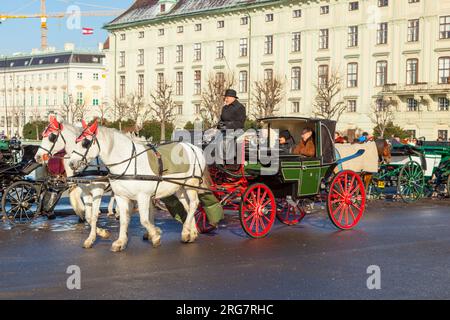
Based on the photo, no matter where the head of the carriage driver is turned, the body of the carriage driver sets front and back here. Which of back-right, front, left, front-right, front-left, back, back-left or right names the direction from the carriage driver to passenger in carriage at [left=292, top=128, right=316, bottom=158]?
back-right

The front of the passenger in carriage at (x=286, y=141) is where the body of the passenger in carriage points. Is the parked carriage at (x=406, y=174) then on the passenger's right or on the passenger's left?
on the passenger's right

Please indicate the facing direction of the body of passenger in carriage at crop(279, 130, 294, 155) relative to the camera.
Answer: to the viewer's left

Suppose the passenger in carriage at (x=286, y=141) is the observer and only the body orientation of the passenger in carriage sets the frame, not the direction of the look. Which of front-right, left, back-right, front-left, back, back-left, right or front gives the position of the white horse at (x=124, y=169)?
front-left

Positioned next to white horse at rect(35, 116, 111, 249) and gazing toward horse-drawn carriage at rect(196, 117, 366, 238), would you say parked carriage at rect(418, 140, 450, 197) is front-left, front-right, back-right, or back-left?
front-left

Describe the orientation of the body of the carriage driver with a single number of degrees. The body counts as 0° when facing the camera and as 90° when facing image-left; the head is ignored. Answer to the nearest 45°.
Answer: approximately 90°

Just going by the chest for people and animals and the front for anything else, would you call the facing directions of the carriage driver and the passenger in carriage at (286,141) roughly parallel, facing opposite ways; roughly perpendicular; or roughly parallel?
roughly parallel

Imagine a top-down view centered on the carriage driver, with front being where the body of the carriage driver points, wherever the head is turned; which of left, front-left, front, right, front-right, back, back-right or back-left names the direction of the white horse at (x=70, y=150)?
front

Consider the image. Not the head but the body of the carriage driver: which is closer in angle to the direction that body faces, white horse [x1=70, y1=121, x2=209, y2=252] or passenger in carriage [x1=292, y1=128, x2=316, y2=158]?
the white horse
